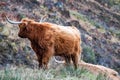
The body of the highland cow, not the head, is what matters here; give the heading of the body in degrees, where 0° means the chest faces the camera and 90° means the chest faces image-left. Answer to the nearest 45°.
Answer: approximately 90°
